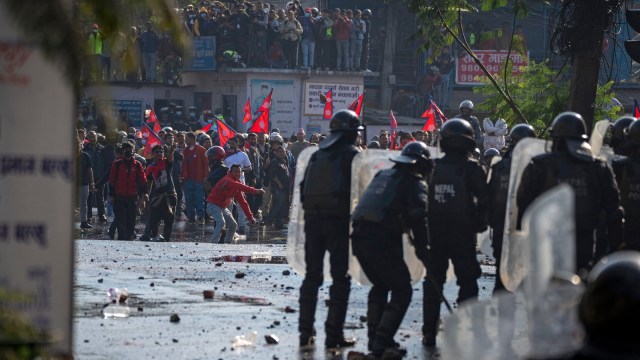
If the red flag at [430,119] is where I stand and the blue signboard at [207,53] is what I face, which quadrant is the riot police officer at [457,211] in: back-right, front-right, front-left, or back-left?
back-left

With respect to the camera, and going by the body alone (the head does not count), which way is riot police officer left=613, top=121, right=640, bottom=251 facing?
away from the camera

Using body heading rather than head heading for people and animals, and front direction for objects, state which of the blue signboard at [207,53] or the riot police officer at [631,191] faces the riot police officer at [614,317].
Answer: the blue signboard

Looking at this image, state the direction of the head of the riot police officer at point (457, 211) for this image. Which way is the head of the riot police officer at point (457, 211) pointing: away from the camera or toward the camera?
away from the camera

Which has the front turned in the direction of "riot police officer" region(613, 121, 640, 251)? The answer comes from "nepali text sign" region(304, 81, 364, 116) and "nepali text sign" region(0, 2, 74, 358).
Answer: "nepali text sign" region(304, 81, 364, 116)

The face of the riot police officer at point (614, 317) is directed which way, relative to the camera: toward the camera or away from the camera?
away from the camera

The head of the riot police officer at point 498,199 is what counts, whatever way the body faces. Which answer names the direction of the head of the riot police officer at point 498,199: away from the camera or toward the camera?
away from the camera

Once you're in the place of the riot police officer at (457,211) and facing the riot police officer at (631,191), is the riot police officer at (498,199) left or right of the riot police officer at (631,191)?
left
